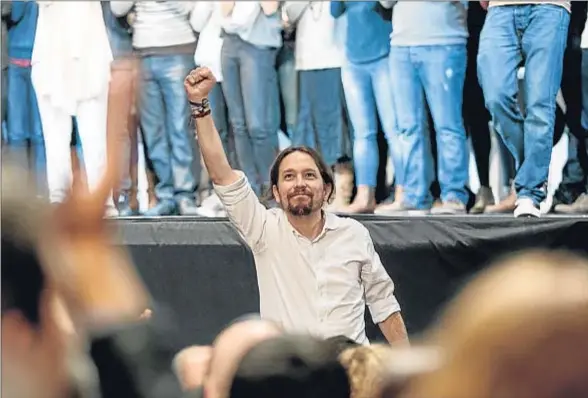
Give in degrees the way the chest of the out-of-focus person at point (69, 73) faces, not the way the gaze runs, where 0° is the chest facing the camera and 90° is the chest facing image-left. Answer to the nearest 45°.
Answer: approximately 0°

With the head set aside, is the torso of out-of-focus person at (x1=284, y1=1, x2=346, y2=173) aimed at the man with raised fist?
yes

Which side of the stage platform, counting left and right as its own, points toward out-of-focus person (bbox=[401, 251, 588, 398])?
front

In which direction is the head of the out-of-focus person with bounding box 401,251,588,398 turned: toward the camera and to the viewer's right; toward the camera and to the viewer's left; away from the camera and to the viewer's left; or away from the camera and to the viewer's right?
away from the camera and to the viewer's left

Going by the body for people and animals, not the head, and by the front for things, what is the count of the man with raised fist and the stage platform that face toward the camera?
2

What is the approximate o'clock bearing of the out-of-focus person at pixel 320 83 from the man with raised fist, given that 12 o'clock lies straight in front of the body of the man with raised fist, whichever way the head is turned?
The out-of-focus person is roughly at 6 o'clock from the man with raised fist.

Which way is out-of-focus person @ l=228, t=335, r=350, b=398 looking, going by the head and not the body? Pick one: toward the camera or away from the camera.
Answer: away from the camera

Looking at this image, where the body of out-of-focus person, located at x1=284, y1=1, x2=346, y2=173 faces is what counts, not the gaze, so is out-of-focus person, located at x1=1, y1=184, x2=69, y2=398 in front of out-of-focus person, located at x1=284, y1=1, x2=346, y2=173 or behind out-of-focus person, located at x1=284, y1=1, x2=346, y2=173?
in front

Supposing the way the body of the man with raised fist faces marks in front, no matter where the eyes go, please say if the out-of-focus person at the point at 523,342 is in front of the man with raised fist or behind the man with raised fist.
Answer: in front

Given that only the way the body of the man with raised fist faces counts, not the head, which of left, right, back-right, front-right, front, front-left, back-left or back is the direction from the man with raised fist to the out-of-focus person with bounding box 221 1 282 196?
back

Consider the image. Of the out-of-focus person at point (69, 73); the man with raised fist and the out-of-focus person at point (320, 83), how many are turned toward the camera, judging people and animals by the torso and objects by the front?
3

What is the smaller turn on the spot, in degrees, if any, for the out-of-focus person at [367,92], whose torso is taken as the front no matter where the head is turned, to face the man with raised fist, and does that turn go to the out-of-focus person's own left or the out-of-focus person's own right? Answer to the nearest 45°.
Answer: approximately 45° to the out-of-focus person's own left

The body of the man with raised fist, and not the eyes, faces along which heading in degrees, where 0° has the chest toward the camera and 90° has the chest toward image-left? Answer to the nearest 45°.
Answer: approximately 0°
